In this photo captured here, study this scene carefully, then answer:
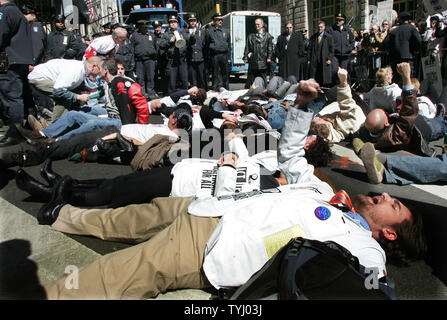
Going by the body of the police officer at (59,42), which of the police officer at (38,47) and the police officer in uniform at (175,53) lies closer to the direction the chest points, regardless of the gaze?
the police officer

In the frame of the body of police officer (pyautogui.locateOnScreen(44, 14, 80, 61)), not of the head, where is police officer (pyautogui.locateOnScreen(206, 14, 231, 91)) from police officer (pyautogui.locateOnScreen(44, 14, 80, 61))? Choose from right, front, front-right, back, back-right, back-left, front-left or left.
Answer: left
